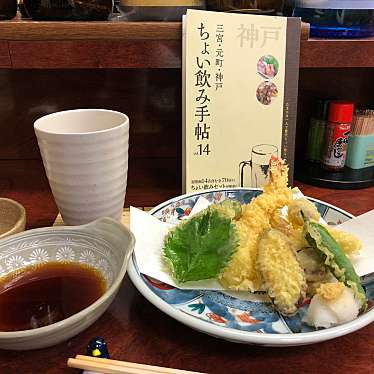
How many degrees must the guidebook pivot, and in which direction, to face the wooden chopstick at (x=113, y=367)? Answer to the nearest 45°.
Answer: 0° — it already faces it

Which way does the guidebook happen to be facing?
toward the camera
